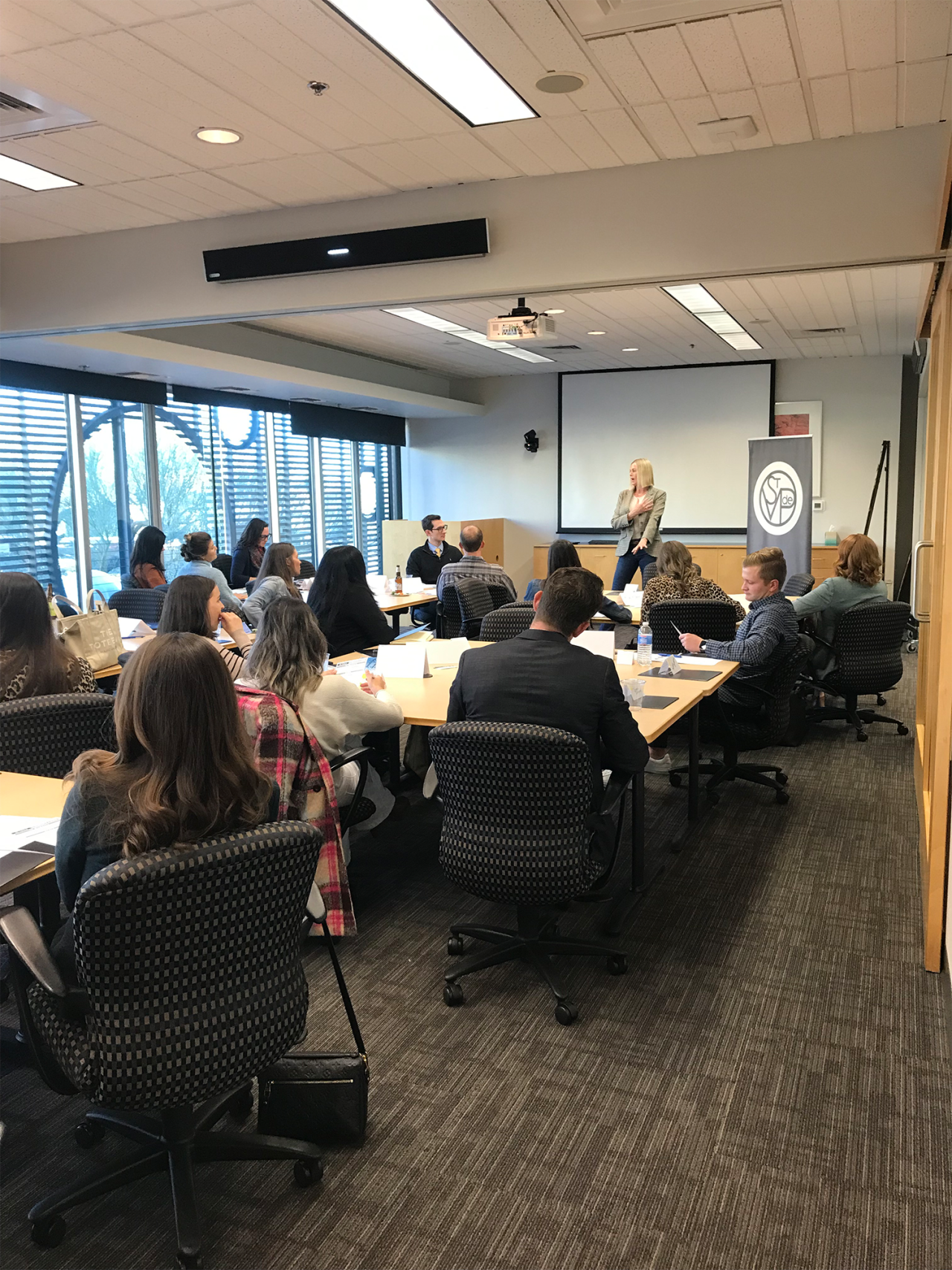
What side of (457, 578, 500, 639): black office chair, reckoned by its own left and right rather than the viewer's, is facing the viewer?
back

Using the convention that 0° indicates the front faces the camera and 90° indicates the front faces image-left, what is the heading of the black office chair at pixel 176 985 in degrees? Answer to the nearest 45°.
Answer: approximately 135°

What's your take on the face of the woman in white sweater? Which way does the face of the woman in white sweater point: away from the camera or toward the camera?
away from the camera

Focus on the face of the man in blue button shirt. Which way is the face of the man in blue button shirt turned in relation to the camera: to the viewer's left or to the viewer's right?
to the viewer's left

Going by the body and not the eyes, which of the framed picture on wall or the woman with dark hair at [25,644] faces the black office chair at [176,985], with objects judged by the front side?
the framed picture on wall

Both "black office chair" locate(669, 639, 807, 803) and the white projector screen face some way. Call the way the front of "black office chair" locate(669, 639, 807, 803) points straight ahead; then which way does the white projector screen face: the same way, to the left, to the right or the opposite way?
to the left

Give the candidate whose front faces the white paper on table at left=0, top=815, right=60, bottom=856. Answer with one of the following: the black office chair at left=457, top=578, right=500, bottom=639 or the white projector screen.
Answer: the white projector screen

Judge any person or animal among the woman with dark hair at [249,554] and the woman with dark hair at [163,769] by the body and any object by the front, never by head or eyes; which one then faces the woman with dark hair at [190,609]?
the woman with dark hair at [163,769]

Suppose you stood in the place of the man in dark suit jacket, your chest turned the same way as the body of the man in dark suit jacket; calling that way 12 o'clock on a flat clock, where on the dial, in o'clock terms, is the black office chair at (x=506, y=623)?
The black office chair is roughly at 12 o'clock from the man in dark suit jacket.

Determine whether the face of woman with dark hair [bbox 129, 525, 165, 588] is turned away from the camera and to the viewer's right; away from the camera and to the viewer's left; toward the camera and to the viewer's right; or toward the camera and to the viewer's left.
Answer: away from the camera and to the viewer's right

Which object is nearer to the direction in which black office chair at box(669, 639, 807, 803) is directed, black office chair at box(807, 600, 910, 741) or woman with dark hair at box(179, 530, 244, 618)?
the woman with dark hair

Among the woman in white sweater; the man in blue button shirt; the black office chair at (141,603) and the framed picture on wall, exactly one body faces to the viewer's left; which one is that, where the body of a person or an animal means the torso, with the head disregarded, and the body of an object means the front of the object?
the man in blue button shirt

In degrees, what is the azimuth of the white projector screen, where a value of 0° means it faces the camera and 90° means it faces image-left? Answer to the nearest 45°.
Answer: approximately 0°

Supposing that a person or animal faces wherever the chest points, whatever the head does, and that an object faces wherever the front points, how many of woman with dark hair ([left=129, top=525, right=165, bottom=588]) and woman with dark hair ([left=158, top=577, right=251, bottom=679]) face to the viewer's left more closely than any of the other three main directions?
0

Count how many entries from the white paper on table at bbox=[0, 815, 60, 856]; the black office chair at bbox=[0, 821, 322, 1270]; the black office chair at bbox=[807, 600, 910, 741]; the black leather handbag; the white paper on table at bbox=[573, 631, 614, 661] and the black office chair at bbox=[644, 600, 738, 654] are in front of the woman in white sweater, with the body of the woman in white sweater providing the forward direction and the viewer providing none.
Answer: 3

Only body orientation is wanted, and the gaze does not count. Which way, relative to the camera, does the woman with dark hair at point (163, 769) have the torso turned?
away from the camera

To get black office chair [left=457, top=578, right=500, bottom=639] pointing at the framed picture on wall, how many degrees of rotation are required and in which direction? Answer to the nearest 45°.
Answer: approximately 45° to its right

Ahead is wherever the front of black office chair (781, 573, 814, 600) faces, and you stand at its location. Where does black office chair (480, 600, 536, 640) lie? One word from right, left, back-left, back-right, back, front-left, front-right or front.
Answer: left

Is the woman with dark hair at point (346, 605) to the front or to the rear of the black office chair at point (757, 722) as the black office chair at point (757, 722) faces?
to the front
